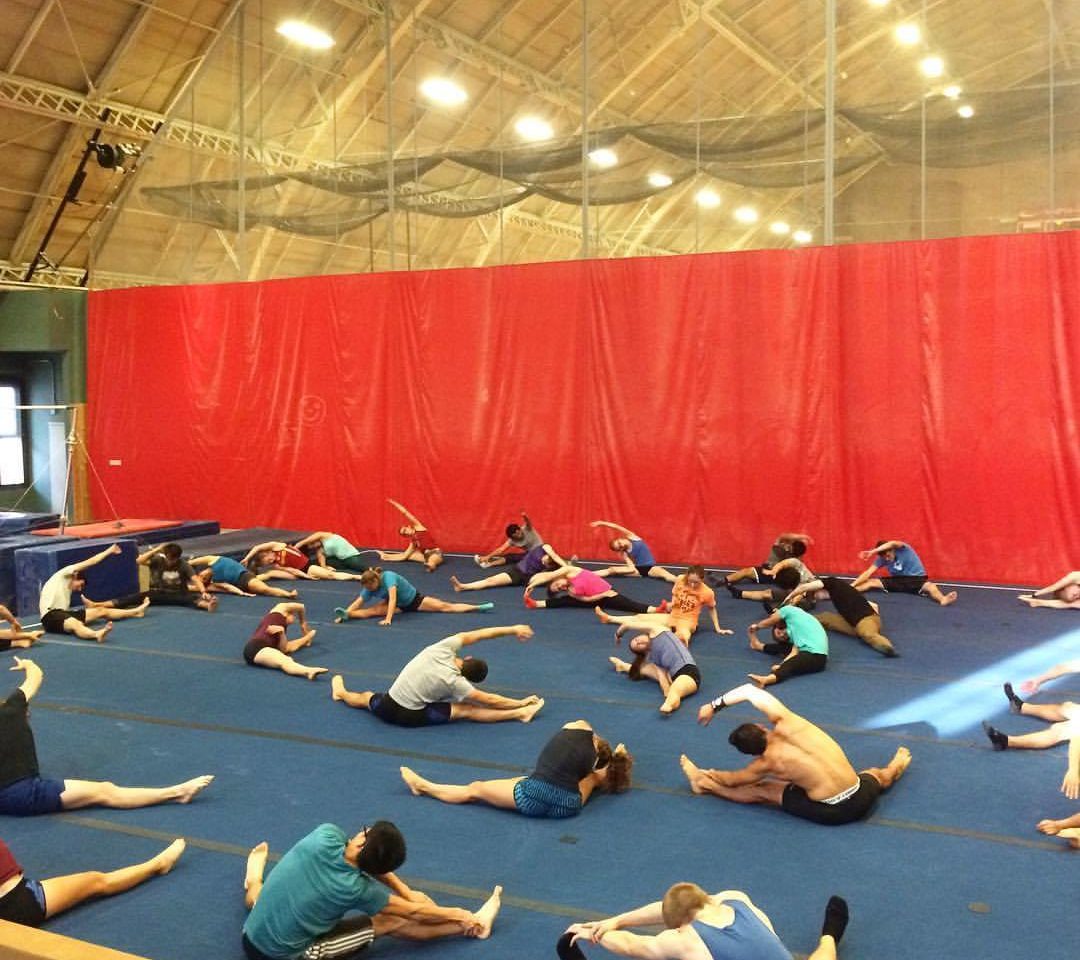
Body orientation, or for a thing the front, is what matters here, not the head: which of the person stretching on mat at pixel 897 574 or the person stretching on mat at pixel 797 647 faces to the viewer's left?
the person stretching on mat at pixel 797 647

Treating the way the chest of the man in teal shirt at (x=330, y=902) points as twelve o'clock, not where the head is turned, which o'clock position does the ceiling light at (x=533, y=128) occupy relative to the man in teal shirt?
The ceiling light is roughly at 11 o'clock from the man in teal shirt.

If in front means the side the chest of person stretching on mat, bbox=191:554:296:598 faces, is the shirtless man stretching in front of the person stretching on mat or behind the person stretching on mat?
in front

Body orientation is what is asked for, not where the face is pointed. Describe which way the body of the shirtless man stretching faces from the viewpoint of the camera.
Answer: away from the camera
